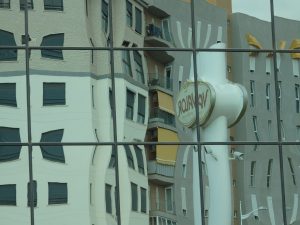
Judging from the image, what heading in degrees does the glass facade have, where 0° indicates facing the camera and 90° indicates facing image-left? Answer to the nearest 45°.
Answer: approximately 0°
